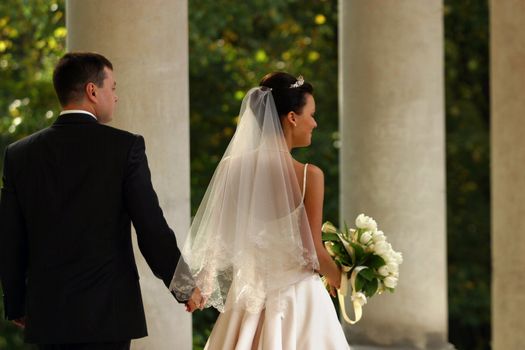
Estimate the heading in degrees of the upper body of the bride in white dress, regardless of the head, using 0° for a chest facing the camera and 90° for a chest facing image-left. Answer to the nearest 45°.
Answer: approximately 225°

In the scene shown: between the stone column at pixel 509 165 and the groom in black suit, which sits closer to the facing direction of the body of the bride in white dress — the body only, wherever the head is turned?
the stone column

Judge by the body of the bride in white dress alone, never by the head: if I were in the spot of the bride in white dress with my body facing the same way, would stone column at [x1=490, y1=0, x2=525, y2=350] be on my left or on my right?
on my right

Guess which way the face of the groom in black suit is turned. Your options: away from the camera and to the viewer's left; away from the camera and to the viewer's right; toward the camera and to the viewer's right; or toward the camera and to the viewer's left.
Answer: away from the camera and to the viewer's right
